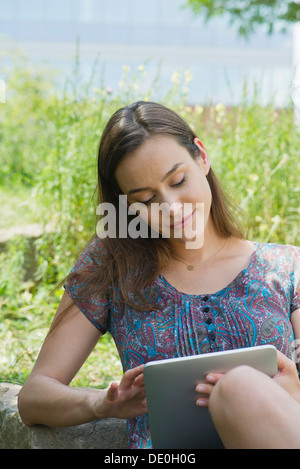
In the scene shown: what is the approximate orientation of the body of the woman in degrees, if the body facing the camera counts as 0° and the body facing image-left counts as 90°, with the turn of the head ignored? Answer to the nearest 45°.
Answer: approximately 0°
